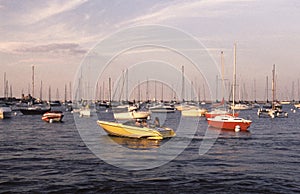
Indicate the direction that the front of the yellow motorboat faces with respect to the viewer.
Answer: facing to the left of the viewer
